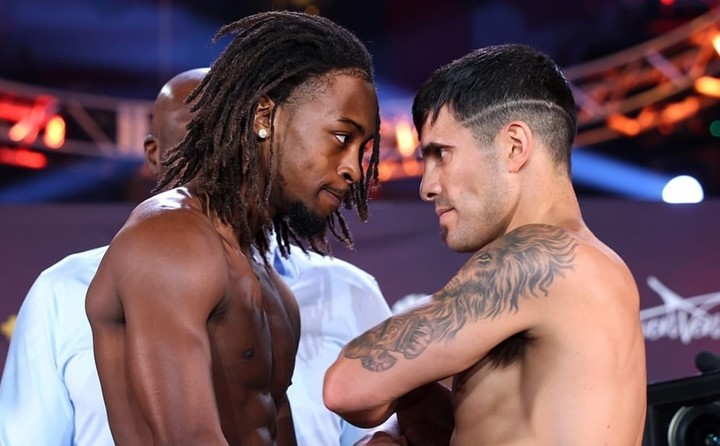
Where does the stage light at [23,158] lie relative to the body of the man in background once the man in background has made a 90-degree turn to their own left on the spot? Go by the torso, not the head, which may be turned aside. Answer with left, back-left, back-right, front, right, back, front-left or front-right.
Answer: left

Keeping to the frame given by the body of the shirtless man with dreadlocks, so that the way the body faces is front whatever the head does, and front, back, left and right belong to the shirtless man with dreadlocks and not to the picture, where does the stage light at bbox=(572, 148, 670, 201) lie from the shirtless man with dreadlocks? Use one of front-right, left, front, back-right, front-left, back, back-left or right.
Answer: left

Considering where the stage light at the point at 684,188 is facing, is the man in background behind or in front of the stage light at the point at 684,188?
in front

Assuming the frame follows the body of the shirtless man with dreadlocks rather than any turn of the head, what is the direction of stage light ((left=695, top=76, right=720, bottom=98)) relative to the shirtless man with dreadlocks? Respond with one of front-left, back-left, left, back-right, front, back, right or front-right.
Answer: left

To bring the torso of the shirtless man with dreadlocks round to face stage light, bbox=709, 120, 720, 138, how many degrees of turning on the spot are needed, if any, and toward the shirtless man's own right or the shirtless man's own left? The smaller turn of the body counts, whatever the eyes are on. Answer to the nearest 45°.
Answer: approximately 90° to the shirtless man's own left

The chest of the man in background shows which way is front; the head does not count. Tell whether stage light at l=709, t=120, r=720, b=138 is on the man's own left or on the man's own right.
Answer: on the man's own left

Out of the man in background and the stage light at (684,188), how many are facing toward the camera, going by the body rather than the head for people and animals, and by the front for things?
2

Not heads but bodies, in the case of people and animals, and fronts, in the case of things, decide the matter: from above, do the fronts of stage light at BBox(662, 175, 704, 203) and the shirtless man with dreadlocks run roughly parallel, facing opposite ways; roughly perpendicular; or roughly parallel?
roughly perpendicular

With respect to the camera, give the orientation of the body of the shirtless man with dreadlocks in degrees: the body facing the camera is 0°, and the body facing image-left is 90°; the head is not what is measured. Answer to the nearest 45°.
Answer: approximately 315°

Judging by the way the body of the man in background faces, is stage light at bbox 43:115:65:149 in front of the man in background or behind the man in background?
behind

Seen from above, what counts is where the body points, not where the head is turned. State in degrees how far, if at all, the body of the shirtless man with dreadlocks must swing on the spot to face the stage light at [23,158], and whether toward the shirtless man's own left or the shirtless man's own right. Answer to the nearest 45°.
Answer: approximately 135° to the shirtless man's own left

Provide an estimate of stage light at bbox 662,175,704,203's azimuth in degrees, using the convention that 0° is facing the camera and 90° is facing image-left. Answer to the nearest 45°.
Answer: approximately 0°
